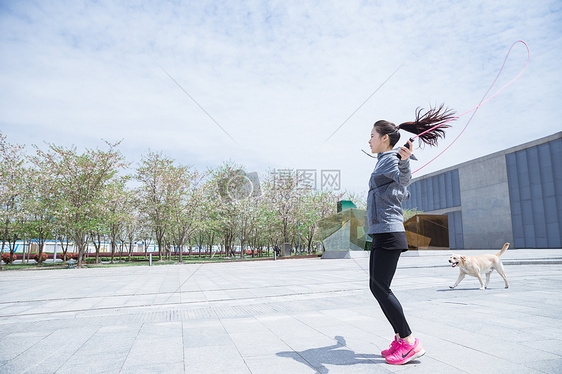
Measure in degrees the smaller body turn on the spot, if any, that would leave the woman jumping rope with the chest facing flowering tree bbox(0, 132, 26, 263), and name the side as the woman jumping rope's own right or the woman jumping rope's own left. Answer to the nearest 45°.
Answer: approximately 45° to the woman jumping rope's own right

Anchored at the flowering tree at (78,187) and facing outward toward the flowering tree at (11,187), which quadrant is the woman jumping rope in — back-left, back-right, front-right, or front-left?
back-left

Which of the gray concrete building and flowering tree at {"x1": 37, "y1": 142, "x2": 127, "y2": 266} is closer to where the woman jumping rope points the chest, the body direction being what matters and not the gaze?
the flowering tree

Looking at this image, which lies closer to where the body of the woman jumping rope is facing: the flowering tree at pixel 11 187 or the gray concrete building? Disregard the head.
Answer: the flowering tree

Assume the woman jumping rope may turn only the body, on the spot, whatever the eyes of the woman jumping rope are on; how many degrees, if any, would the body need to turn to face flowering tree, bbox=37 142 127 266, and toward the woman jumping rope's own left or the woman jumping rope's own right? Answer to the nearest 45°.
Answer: approximately 45° to the woman jumping rope's own right

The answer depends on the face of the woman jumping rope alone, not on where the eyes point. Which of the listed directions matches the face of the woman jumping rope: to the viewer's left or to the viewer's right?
to the viewer's left

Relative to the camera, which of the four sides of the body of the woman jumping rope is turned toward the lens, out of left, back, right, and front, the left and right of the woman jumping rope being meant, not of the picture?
left

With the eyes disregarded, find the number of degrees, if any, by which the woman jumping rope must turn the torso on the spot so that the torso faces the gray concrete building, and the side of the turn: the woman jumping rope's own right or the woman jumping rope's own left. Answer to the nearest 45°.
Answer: approximately 90° to the woman jumping rope's own right
